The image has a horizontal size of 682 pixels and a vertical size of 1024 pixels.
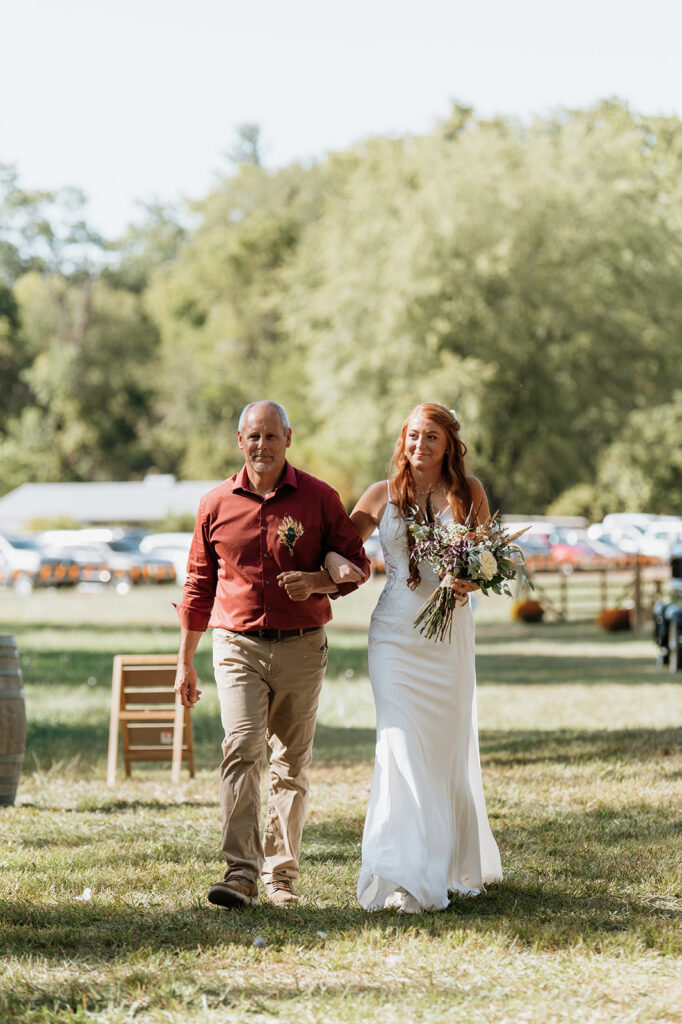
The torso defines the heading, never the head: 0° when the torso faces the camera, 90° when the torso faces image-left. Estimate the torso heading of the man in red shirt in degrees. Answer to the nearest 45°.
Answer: approximately 0°

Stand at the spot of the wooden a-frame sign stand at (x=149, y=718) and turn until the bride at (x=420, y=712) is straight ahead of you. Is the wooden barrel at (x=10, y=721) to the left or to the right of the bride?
right

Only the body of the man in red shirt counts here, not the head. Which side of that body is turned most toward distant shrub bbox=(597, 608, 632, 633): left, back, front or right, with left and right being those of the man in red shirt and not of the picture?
back
